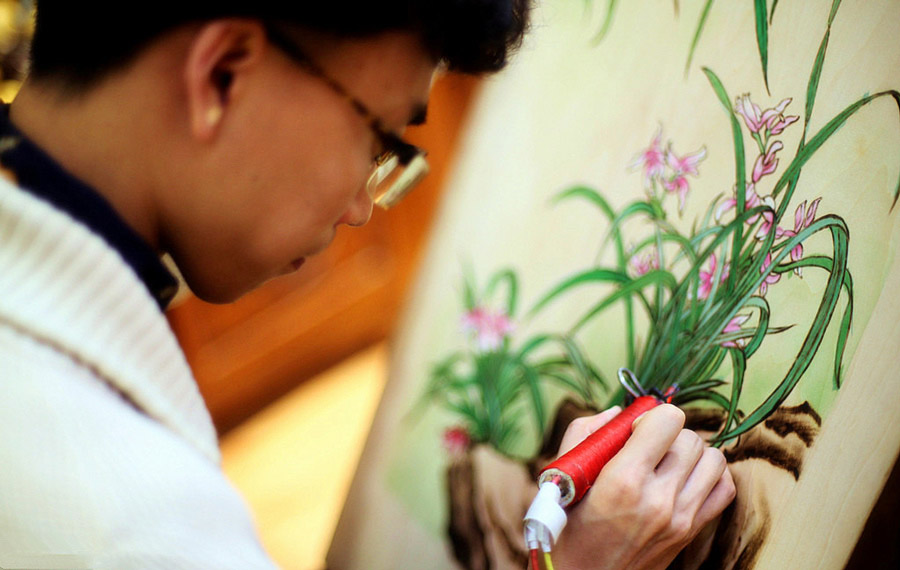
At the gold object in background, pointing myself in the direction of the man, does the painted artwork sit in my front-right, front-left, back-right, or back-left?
front-left

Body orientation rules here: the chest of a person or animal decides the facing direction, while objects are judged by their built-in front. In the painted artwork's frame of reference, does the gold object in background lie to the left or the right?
on its right

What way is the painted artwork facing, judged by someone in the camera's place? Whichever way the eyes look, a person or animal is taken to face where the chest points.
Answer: facing the viewer and to the left of the viewer

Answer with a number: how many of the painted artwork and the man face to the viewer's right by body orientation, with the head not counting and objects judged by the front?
1

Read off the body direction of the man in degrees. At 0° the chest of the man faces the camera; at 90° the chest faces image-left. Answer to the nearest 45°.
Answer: approximately 270°

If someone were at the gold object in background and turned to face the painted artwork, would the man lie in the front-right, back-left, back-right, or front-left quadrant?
front-right
